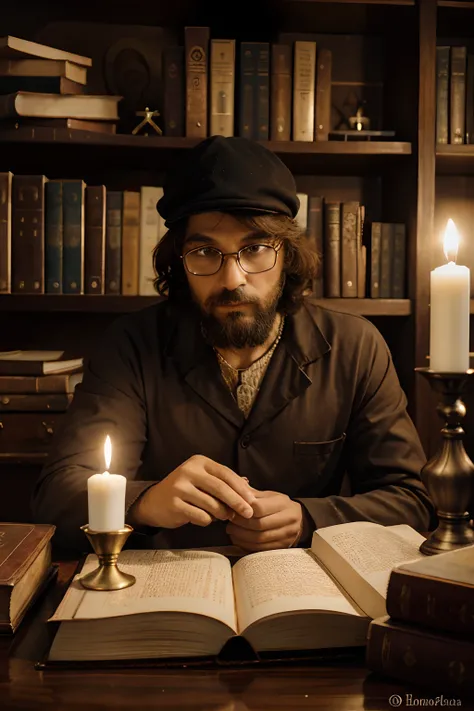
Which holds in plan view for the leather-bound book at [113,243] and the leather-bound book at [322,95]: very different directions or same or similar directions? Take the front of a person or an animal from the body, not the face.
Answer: same or similar directions

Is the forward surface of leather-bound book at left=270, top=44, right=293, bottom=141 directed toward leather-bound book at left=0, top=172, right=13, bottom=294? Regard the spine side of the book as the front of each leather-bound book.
no

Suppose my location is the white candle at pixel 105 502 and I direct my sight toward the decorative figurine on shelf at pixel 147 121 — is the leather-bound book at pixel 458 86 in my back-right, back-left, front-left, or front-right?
front-right

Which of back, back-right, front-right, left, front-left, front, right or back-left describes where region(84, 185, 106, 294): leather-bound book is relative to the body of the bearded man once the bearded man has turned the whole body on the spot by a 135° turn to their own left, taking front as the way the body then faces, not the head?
left

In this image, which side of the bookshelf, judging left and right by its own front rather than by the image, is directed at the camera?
front

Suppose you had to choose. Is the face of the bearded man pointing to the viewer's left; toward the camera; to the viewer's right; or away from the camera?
toward the camera
